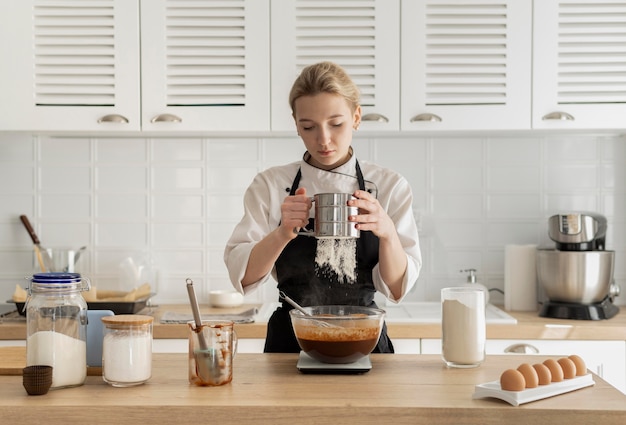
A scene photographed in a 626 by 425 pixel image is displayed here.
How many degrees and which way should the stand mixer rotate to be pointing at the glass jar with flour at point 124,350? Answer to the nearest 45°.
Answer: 0° — it already faces it

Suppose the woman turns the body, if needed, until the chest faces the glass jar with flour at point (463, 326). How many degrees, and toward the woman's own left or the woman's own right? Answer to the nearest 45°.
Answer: approximately 45° to the woman's own left

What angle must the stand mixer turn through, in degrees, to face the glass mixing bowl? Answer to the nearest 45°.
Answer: approximately 45° to its left

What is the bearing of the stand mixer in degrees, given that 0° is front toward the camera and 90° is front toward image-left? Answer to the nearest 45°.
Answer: approximately 45°

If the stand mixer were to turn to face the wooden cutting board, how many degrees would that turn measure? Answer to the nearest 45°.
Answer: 0° — it already faces it

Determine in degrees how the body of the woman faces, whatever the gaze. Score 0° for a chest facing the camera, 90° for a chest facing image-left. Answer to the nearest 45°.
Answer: approximately 0°
